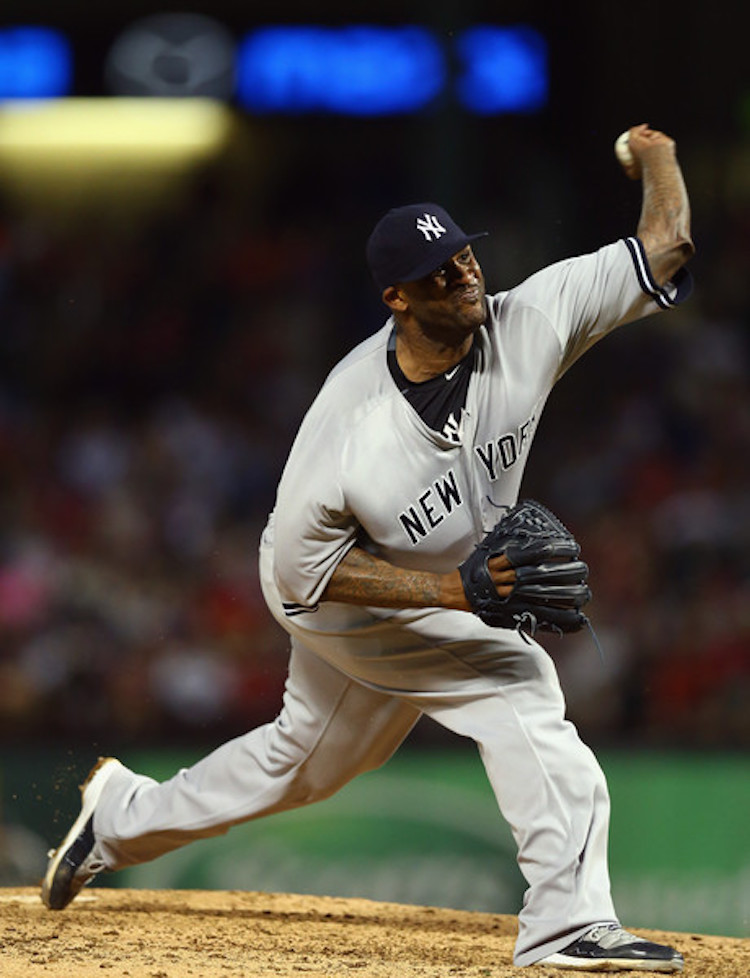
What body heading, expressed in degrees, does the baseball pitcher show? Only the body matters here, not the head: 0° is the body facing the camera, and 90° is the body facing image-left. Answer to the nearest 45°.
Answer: approximately 315°
